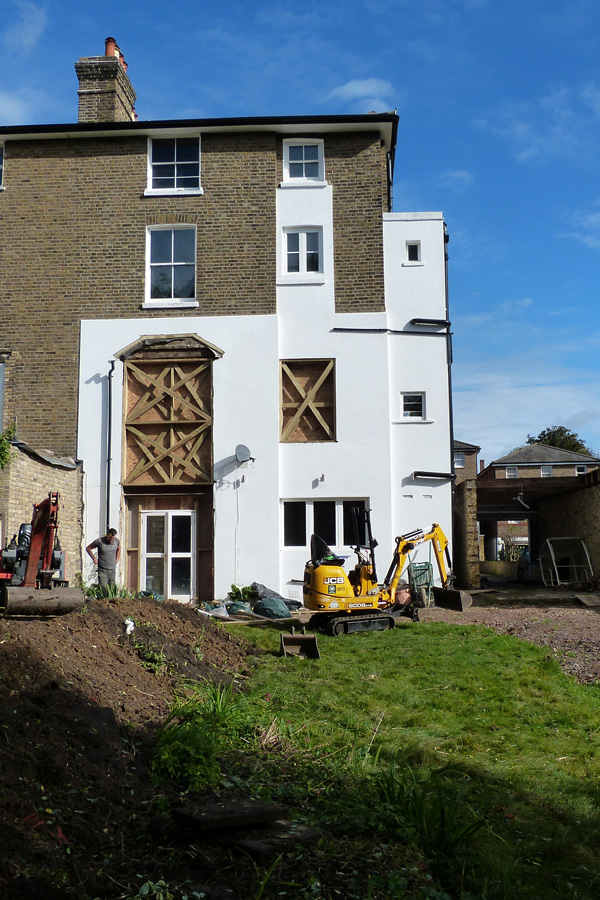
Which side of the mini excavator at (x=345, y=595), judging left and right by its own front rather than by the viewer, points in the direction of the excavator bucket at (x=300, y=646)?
right

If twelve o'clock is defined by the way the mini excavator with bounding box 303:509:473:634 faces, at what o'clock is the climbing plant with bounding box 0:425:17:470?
The climbing plant is roughly at 6 o'clock from the mini excavator.

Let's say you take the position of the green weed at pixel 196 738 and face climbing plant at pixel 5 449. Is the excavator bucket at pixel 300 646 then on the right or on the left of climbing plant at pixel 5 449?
right

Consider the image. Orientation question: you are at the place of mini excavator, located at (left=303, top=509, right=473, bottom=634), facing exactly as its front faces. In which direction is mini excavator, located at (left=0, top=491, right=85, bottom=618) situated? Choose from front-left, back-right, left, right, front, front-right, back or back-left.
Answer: back-right

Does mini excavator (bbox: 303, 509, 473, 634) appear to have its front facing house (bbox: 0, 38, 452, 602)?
no

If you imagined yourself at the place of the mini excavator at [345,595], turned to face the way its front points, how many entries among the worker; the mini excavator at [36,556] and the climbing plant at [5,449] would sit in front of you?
0

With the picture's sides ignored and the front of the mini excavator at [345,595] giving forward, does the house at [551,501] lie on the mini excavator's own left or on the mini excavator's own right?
on the mini excavator's own left

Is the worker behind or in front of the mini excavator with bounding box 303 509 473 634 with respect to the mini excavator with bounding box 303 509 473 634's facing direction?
behind

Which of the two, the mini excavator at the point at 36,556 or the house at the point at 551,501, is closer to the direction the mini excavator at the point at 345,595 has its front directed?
the house

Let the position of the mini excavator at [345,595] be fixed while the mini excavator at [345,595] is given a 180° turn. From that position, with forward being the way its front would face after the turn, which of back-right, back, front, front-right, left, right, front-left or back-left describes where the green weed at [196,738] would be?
left

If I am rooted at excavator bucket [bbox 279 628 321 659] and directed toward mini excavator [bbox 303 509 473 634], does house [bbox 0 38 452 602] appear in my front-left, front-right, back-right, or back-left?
front-left

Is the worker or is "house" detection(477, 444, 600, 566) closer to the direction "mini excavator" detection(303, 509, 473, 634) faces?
the house

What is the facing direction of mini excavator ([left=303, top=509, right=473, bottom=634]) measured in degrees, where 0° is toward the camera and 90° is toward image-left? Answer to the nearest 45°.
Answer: approximately 270°
